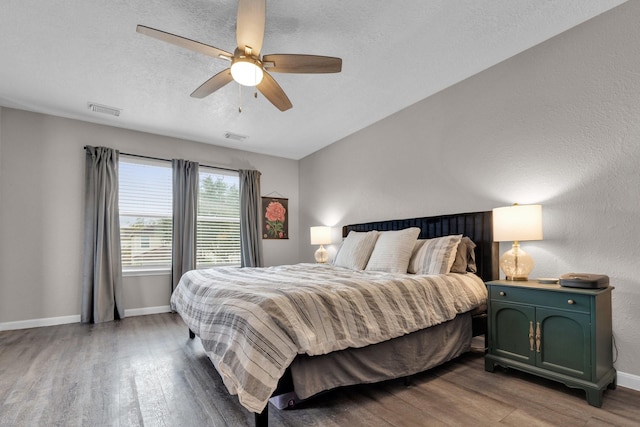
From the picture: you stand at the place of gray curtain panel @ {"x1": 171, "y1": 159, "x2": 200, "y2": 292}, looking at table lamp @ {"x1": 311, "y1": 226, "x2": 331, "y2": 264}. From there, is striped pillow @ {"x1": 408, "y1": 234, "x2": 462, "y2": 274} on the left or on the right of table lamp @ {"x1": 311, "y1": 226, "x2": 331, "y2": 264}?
right

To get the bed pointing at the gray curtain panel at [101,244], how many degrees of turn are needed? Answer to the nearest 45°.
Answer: approximately 90° to its right

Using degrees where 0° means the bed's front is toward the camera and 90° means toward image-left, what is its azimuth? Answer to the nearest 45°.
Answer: approximately 45°

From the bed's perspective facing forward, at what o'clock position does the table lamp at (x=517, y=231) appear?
The table lamp is roughly at 7 o'clock from the bed.

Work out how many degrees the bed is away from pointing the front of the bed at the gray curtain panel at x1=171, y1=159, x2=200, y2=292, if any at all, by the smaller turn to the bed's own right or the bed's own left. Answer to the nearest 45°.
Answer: approximately 90° to the bed's own right

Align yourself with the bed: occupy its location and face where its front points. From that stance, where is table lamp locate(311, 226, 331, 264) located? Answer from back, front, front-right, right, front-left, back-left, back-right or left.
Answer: back-right

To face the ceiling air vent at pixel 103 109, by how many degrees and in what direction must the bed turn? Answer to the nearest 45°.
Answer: approximately 90° to its right

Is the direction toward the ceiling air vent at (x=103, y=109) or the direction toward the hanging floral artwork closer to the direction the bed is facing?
the ceiling air vent

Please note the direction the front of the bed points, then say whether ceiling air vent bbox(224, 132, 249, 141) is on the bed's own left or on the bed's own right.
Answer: on the bed's own right
